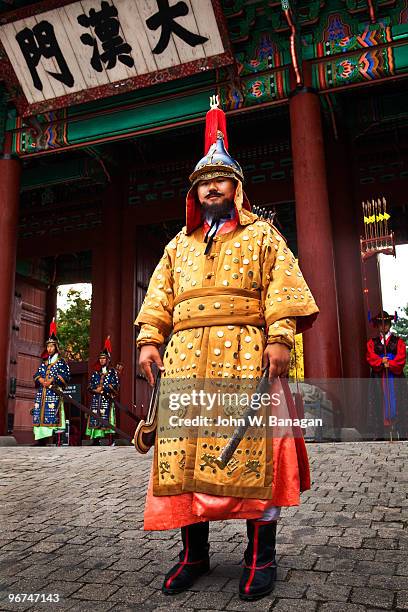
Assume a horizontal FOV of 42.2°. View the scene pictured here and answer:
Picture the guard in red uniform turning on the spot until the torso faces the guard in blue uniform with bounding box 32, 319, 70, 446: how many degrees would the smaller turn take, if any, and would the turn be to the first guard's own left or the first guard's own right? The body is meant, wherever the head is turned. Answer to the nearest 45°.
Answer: approximately 90° to the first guard's own right

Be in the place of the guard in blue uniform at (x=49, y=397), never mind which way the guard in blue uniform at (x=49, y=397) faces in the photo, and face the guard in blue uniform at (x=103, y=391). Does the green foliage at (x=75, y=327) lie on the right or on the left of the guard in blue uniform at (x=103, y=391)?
left

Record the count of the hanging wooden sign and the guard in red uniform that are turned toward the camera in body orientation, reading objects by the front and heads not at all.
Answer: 2

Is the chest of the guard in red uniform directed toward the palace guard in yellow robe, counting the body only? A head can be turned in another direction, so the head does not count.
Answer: yes

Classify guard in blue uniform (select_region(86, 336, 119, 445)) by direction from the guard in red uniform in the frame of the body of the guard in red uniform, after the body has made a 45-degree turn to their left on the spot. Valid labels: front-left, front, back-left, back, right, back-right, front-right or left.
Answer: back-right

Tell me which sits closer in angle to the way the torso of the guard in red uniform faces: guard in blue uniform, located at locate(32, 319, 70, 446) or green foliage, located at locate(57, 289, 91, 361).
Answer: the guard in blue uniform

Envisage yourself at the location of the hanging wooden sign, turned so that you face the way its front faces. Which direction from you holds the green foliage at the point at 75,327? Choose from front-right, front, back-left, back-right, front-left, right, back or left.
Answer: back

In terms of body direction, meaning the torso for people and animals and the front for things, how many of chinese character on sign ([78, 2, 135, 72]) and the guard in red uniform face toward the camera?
2

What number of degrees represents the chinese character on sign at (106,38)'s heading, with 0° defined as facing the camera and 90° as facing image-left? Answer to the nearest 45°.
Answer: approximately 0°

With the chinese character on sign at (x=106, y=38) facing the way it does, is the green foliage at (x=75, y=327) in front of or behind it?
behind
